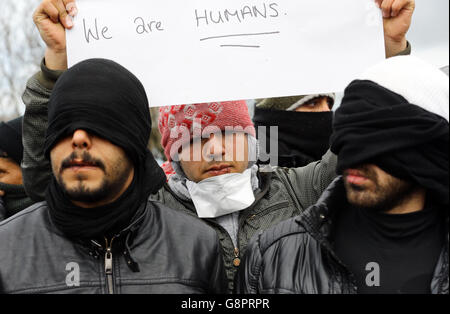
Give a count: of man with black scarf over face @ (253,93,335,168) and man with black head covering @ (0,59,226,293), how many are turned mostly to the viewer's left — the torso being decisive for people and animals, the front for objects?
0

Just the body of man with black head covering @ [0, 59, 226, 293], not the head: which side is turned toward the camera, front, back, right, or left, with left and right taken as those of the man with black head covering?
front

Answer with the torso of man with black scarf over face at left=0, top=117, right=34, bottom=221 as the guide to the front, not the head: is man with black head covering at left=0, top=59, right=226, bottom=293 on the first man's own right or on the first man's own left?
on the first man's own left

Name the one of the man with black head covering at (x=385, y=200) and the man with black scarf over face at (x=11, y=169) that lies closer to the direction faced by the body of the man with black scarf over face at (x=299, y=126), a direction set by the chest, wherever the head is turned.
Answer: the man with black head covering

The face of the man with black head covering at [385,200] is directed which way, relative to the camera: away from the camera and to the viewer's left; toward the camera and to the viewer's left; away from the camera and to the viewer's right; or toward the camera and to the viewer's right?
toward the camera and to the viewer's left

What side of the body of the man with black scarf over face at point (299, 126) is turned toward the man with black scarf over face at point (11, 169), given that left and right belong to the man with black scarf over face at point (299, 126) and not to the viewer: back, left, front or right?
right

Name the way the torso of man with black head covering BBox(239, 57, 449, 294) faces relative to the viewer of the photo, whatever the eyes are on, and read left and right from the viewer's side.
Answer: facing the viewer and to the left of the viewer

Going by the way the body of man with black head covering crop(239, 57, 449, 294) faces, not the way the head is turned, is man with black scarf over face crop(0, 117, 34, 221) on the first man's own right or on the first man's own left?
on the first man's own right

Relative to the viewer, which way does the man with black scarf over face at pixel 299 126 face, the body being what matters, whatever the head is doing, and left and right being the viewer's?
facing the viewer and to the right of the viewer

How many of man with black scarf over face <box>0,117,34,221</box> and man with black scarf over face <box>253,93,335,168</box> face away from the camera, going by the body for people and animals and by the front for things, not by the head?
0

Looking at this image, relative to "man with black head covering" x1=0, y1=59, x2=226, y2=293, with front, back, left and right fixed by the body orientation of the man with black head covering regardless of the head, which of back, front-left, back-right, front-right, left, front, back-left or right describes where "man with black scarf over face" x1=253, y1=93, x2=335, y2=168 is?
back-left
